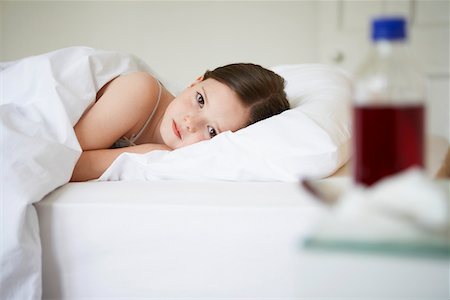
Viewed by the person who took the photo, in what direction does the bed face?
facing to the left of the viewer
